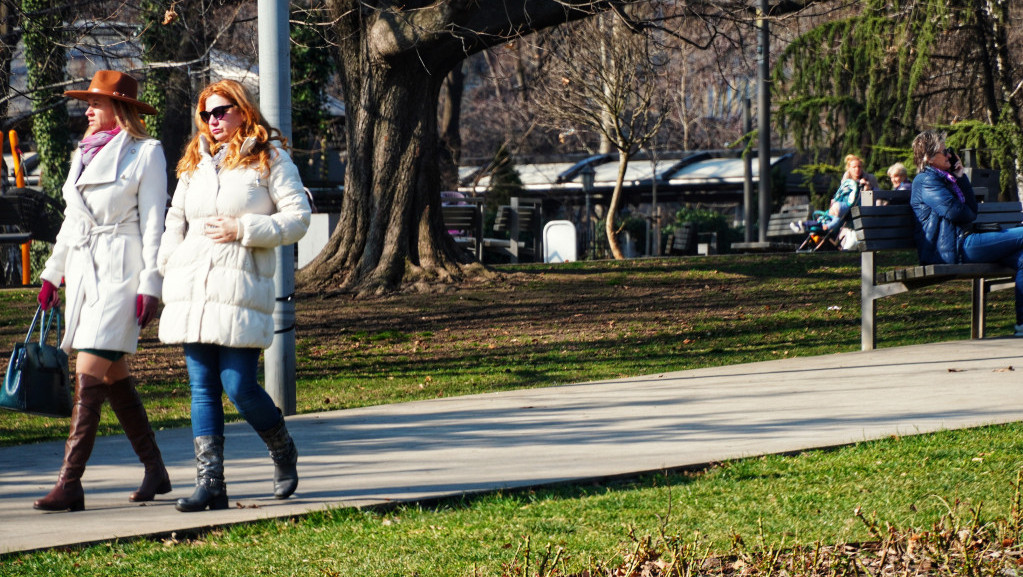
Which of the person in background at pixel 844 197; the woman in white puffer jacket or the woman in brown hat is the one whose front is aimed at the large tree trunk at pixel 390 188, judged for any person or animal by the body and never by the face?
the person in background

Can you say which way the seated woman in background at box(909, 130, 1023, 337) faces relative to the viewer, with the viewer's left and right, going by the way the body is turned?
facing to the right of the viewer

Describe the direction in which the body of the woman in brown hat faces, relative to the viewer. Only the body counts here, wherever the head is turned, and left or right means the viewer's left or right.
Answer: facing the viewer and to the left of the viewer

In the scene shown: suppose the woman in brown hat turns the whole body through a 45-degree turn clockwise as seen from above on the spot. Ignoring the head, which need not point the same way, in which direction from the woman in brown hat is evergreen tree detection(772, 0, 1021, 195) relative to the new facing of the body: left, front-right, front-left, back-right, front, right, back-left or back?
back-right

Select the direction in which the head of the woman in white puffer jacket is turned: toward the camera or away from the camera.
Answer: toward the camera

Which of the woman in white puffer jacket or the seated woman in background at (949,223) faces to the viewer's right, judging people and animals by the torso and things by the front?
the seated woman in background

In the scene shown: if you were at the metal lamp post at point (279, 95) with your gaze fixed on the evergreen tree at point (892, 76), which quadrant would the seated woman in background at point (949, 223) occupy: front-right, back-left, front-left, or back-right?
front-right

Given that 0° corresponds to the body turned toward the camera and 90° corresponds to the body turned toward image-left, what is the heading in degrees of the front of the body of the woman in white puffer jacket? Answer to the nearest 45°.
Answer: approximately 45°

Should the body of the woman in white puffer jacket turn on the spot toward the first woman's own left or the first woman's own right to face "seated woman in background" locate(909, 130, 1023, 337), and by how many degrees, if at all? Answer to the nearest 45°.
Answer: approximately 180°
